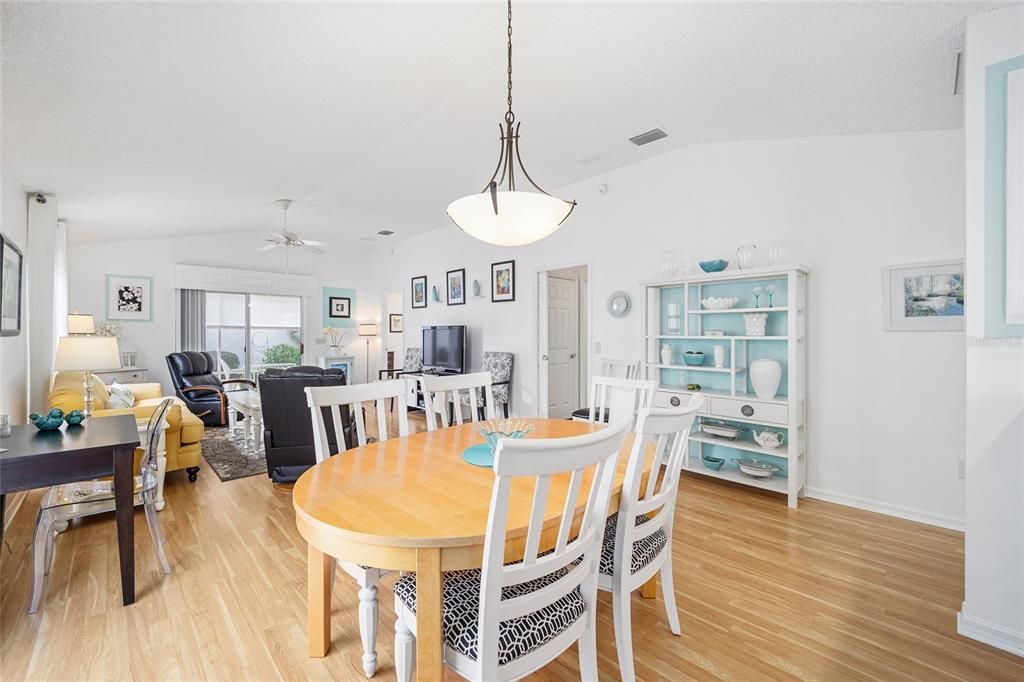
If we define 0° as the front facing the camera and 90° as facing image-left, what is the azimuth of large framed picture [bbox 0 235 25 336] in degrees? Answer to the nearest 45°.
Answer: approximately 270°

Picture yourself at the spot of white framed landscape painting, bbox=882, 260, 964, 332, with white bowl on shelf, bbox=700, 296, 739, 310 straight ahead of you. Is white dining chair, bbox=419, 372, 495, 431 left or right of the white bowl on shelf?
left

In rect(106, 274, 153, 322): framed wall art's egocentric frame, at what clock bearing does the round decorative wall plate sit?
The round decorative wall plate is roughly at 11 o'clock from the framed wall art.

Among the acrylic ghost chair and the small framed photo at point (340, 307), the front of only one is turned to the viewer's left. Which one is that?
the acrylic ghost chair

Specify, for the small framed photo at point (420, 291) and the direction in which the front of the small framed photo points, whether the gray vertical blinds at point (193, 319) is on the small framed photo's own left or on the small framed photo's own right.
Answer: on the small framed photo's own right

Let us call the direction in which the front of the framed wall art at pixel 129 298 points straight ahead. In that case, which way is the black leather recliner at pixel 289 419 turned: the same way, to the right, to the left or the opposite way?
the opposite way

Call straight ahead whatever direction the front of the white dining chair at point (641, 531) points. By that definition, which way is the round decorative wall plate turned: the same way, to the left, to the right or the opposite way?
to the left

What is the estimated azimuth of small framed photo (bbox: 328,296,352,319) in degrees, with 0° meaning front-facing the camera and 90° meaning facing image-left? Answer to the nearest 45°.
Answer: approximately 0°

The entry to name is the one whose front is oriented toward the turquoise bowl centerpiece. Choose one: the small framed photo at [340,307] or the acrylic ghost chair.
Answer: the small framed photo

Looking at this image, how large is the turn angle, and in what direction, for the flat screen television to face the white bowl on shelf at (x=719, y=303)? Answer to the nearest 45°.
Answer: approximately 90° to its left
